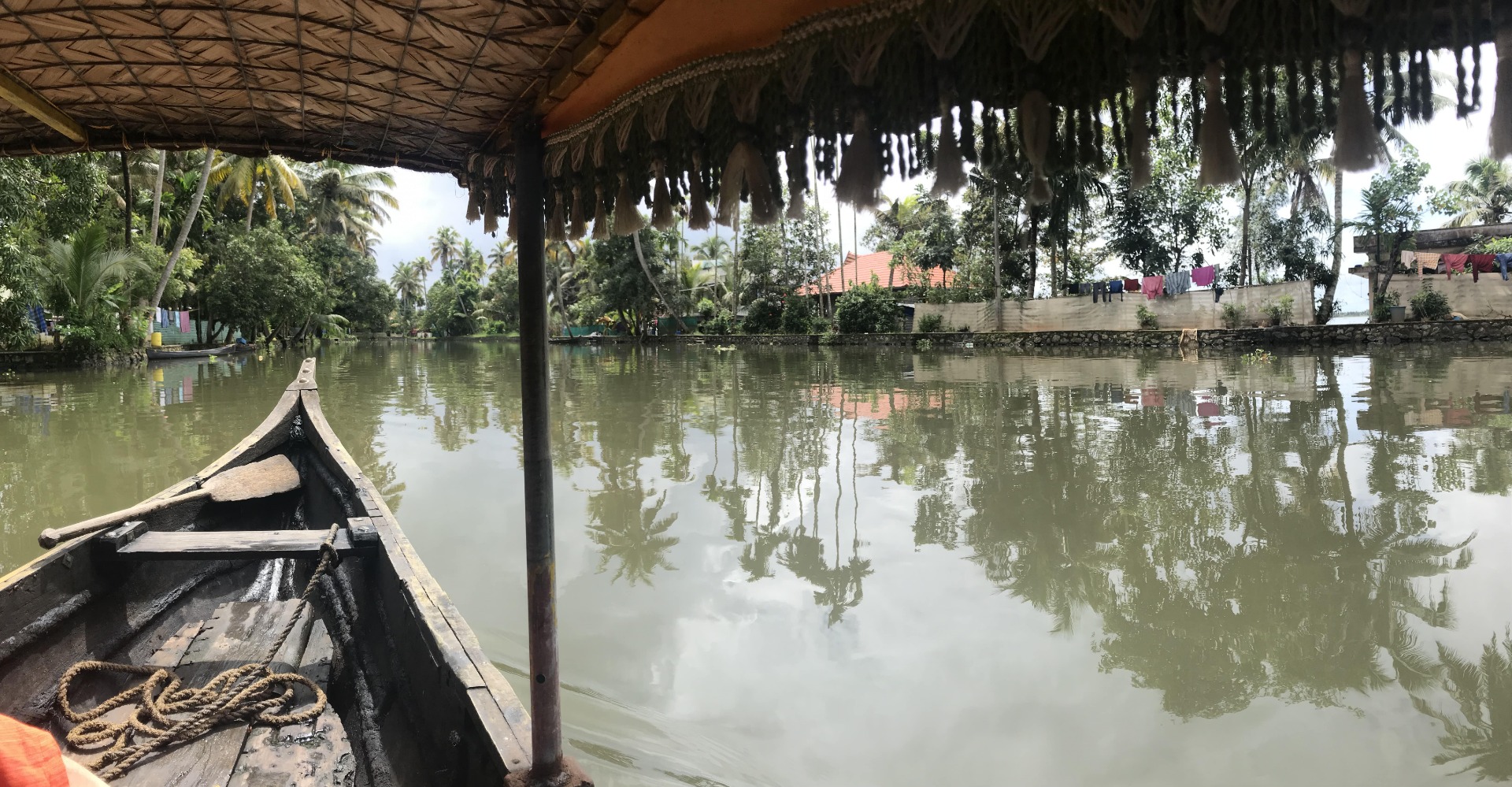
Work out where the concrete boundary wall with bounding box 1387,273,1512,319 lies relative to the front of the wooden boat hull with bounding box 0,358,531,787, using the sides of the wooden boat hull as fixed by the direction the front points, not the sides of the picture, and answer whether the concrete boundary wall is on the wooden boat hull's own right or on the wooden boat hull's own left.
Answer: on the wooden boat hull's own right

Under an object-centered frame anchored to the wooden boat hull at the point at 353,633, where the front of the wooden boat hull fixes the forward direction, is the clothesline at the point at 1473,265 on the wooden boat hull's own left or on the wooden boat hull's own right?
on the wooden boat hull's own right

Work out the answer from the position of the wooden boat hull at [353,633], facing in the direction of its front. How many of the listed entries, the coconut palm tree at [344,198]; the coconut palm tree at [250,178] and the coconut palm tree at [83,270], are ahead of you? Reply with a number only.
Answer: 3

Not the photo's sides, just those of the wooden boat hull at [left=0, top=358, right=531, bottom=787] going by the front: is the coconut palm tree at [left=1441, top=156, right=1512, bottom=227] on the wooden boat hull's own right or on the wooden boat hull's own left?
on the wooden boat hull's own right

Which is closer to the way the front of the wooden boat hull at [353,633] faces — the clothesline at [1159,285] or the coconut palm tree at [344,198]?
the coconut palm tree

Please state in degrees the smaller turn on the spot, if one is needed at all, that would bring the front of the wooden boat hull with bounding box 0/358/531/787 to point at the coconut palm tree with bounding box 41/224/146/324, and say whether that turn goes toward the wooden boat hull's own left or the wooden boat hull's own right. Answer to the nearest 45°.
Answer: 0° — it already faces it

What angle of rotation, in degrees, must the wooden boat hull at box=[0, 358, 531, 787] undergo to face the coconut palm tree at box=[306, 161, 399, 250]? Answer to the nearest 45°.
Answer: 0° — it already faces it

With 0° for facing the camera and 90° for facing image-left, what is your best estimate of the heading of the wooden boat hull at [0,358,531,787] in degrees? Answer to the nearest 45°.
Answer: approximately 180°
